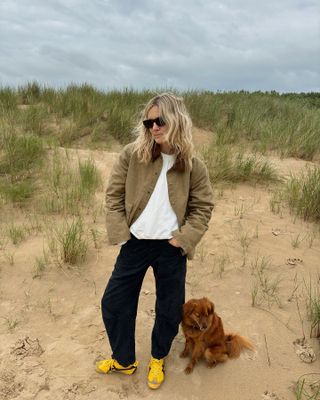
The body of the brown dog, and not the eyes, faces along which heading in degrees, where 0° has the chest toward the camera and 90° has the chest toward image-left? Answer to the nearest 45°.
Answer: approximately 45°

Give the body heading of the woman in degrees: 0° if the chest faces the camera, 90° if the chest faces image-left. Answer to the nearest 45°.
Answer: approximately 0°
